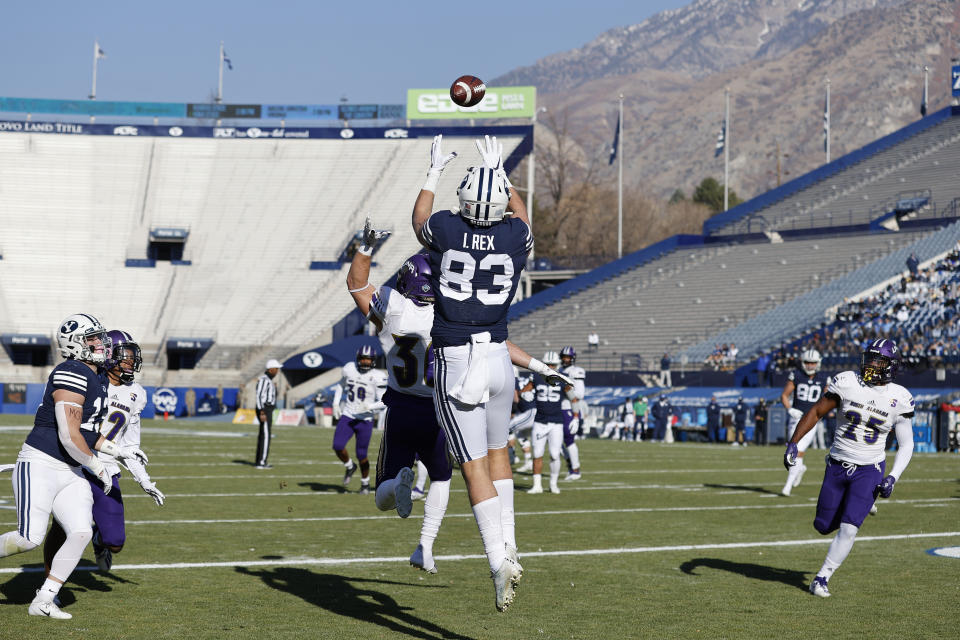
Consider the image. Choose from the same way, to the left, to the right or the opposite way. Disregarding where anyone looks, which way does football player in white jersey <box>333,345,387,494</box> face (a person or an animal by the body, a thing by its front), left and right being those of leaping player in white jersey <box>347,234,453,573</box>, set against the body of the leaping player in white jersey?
the opposite way

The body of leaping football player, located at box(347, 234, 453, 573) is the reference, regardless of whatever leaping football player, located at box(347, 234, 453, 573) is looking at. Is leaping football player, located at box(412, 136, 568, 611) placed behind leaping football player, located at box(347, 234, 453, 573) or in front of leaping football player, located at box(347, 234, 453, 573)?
behind

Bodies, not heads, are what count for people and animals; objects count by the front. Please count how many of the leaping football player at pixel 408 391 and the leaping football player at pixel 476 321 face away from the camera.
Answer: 2

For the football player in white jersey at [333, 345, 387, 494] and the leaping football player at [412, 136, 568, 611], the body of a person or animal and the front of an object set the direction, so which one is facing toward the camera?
the football player in white jersey

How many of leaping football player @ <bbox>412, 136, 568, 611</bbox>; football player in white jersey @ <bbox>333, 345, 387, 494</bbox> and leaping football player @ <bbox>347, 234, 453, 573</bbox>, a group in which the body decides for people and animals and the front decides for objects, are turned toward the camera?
1

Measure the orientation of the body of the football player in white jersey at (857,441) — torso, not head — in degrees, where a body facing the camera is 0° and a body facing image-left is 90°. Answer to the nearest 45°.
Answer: approximately 0°

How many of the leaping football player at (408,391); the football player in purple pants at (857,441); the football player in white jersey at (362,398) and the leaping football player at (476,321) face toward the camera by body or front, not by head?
2

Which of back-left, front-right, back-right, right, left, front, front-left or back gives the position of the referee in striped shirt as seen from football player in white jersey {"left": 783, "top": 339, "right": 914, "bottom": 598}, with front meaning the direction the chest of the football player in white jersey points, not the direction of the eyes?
back-right

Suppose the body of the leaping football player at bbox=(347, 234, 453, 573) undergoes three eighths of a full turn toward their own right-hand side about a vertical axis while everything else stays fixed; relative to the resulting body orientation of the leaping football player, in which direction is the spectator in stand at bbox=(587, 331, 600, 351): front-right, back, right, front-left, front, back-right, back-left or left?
back-left

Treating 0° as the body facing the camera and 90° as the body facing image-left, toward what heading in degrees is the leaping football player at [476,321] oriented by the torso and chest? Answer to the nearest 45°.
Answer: approximately 180°

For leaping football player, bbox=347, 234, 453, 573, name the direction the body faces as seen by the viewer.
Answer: away from the camera

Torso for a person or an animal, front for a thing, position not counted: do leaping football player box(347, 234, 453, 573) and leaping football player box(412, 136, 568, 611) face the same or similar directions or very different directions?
same or similar directions

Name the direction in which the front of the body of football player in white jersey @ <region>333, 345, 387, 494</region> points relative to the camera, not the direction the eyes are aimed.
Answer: toward the camera

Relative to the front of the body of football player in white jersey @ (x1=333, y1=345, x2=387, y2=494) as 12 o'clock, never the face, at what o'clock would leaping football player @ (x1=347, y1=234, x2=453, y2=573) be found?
The leaping football player is roughly at 12 o'clock from the football player in white jersey.

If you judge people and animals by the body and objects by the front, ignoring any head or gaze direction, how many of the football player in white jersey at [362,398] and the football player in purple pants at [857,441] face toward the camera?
2

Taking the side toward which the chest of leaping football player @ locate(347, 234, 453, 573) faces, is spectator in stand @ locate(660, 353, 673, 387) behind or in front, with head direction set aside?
in front

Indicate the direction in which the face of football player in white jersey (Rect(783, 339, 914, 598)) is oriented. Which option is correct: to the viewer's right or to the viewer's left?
to the viewer's left

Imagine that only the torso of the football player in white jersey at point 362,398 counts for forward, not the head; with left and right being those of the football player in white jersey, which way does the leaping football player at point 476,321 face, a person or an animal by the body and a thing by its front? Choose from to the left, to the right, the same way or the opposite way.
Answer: the opposite way
